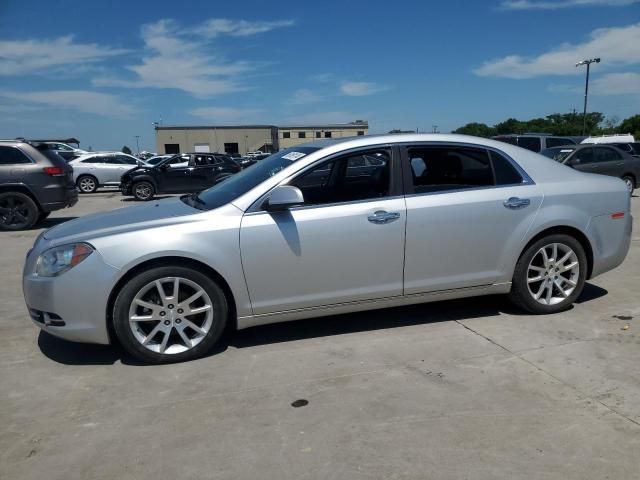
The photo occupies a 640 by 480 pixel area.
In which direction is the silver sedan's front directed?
to the viewer's left

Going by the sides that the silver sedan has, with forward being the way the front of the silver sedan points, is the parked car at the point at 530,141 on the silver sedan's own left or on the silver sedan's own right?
on the silver sedan's own right

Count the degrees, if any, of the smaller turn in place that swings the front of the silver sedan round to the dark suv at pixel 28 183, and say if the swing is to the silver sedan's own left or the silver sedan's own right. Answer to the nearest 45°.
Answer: approximately 45° to the silver sedan's own right

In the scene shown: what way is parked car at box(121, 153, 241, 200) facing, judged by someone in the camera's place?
facing to the left of the viewer

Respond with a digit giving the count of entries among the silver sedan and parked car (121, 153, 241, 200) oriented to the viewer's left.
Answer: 2

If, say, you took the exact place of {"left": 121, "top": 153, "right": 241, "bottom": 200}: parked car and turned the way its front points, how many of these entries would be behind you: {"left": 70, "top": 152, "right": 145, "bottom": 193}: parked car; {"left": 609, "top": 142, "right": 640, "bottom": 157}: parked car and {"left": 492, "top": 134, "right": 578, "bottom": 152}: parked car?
2

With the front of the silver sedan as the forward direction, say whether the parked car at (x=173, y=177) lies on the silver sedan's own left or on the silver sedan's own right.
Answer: on the silver sedan's own right

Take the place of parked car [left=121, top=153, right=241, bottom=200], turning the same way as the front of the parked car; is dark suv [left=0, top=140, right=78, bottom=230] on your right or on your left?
on your left

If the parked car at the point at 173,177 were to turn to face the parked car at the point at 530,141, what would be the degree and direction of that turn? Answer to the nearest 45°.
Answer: approximately 180°

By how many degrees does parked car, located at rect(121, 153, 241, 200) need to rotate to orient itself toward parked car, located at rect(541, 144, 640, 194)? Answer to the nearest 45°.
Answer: approximately 135° to its left

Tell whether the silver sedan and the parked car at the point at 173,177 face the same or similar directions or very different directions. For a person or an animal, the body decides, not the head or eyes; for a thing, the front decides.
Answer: same or similar directions

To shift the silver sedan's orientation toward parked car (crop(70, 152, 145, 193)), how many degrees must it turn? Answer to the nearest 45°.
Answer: approximately 45° to its right

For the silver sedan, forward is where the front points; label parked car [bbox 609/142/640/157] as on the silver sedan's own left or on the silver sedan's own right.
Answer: on the silver sedan's own right
